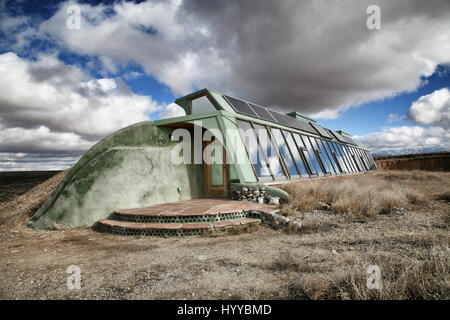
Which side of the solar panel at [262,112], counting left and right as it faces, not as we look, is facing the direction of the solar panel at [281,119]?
left

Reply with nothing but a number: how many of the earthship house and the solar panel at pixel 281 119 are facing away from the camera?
0

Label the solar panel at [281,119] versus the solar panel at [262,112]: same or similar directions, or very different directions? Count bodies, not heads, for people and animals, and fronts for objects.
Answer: same or similar directions

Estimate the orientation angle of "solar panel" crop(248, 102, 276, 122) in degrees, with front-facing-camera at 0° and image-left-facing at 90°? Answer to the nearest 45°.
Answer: approximately 315°

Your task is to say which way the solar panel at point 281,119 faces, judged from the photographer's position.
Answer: facing the viewer and to the right of the viewer

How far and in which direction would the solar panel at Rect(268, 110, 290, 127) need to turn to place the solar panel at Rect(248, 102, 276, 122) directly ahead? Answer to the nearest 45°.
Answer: approximately 90° to its right

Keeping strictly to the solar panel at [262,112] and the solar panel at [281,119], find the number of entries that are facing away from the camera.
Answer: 0

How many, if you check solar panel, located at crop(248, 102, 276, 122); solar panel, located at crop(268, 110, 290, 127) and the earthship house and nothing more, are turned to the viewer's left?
0
